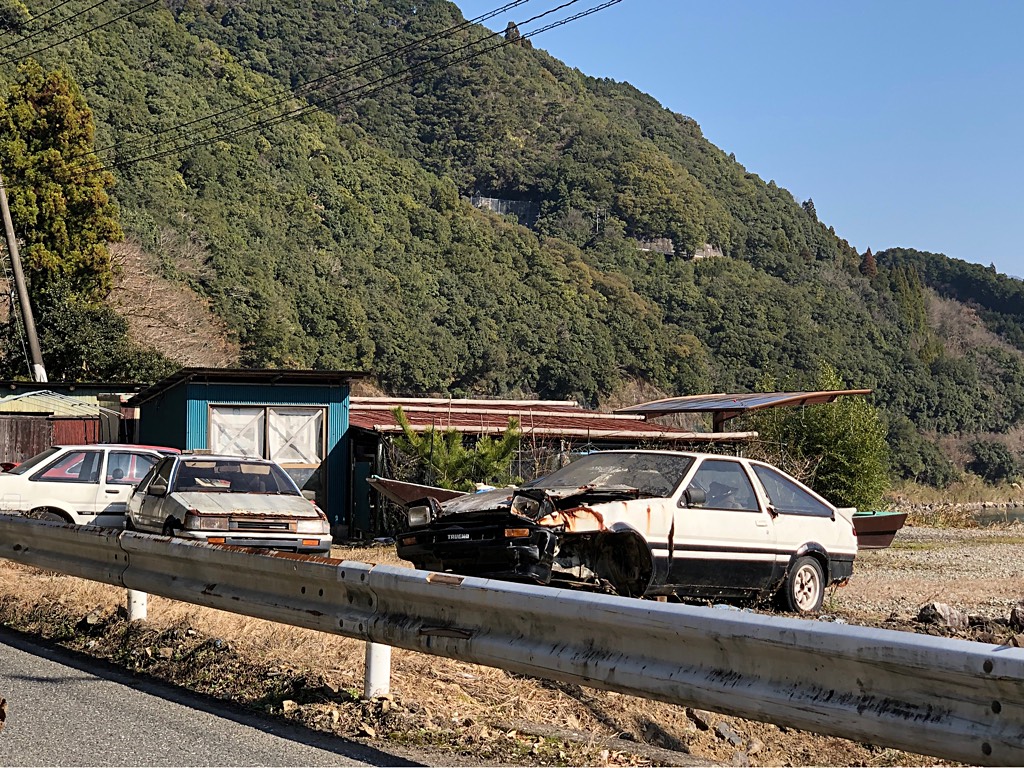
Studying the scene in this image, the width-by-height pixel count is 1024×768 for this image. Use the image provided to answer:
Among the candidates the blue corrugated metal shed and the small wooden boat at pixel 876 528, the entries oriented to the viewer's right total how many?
1

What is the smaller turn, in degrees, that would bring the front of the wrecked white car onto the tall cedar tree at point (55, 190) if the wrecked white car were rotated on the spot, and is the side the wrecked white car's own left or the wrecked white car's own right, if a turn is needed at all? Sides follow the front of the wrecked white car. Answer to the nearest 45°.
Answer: approximately 90° to the wrecked white car's own right

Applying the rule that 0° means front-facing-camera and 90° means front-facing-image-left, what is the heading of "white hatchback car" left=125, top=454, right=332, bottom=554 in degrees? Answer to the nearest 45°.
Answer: approximately 315°

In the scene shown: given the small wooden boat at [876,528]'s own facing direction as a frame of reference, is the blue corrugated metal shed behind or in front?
behind

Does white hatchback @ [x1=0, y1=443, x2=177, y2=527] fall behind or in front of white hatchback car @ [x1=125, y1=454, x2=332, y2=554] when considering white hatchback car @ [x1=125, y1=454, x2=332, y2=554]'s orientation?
behind

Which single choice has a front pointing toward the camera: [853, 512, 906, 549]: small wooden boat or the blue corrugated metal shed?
the blue corrugated metal shed

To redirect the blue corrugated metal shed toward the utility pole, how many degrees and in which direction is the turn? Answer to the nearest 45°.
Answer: approximately 135° to its right

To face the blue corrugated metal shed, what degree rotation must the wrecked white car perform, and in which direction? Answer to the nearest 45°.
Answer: approximately 90° to its right

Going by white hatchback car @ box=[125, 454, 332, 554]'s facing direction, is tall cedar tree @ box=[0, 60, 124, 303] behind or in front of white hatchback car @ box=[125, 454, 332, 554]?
behind

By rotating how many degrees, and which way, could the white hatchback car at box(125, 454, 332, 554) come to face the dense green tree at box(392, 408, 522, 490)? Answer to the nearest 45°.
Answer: approximately 90° to its left

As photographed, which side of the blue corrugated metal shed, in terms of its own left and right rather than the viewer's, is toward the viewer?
front

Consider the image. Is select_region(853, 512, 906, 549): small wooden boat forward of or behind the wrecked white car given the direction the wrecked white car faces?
behind

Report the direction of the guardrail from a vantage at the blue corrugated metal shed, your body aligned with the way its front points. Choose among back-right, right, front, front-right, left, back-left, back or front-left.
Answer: front

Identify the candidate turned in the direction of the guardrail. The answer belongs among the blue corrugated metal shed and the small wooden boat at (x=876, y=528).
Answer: the blue corrugated metal shed

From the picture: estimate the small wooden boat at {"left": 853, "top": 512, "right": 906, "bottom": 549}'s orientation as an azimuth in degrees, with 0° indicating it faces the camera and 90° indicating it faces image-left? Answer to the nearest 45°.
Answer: approximately 270°

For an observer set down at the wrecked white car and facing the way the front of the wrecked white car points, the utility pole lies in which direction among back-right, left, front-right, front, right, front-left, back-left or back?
right

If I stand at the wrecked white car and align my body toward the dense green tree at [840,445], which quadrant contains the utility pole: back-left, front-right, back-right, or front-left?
front-left

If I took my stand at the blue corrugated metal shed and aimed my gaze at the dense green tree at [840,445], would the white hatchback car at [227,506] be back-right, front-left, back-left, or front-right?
back-right

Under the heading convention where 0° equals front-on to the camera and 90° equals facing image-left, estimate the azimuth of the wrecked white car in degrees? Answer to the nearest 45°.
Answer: approximately 45°

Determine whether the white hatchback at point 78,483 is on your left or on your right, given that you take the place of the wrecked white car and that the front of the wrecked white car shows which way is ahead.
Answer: on your right
